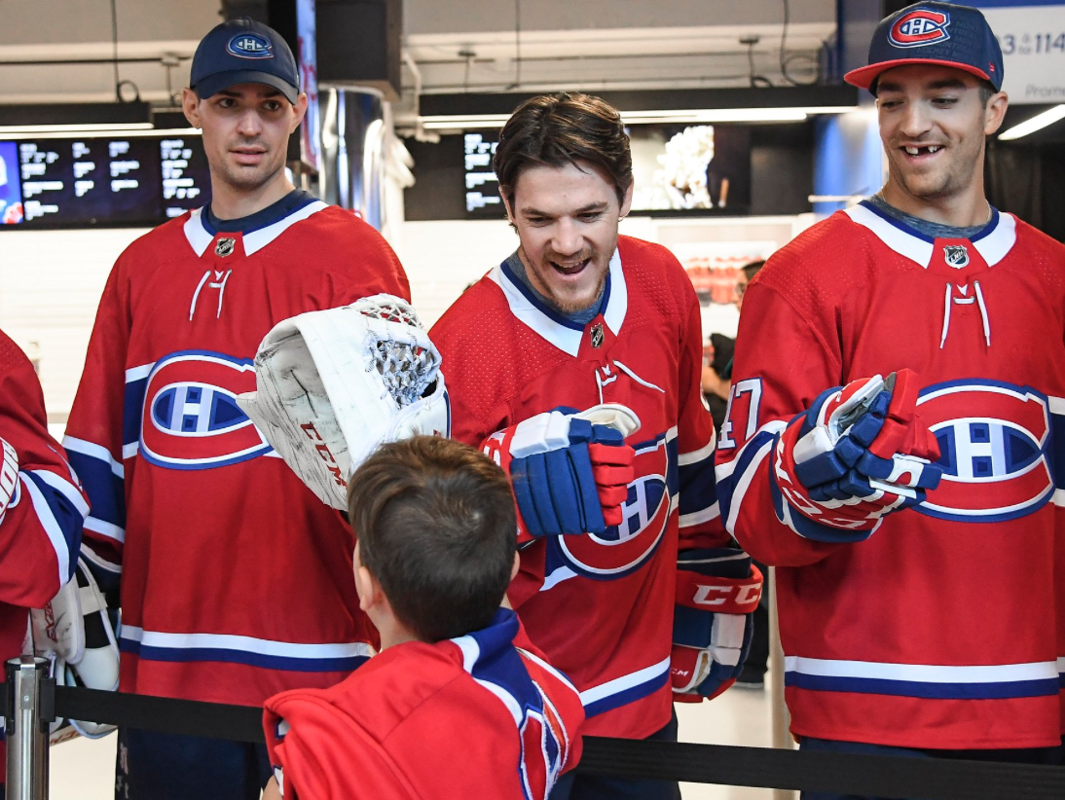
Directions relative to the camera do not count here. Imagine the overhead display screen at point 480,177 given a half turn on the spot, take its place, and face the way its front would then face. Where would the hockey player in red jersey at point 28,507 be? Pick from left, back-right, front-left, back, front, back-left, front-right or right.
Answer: back

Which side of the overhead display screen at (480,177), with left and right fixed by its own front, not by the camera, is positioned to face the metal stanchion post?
front

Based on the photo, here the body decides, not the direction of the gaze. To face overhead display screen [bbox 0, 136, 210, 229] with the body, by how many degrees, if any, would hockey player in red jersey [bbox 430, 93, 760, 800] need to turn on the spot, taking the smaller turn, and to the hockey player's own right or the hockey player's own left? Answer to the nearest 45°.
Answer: approximately 135° to the hockey player's own right

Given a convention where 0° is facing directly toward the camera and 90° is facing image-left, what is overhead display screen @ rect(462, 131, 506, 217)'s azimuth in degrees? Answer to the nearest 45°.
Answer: approximately 0°

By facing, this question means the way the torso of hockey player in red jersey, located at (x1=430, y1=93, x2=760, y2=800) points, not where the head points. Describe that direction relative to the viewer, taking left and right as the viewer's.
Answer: facing the viewer

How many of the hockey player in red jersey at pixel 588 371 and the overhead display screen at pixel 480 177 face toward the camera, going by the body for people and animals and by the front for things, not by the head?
2

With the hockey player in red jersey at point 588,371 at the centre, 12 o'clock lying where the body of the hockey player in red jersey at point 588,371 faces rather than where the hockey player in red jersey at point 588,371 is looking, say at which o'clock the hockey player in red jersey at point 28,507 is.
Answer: the hockey player in red jersey at point 28,507 is roughly at 3 o'clock from the hockey player in red jersey at point 588,371.

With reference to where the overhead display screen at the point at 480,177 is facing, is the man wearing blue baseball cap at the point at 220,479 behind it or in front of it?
in front

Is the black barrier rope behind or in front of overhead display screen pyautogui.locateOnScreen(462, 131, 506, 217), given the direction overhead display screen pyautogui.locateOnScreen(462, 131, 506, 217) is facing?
in front

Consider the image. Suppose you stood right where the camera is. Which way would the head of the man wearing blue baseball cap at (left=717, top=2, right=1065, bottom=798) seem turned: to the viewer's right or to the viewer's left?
to the viewer's left
